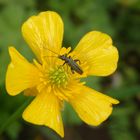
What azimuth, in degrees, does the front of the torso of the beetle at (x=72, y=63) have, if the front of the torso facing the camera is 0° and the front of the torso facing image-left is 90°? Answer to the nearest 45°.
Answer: approximately 135°
